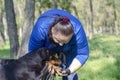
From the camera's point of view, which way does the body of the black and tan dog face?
to the viewer's right
